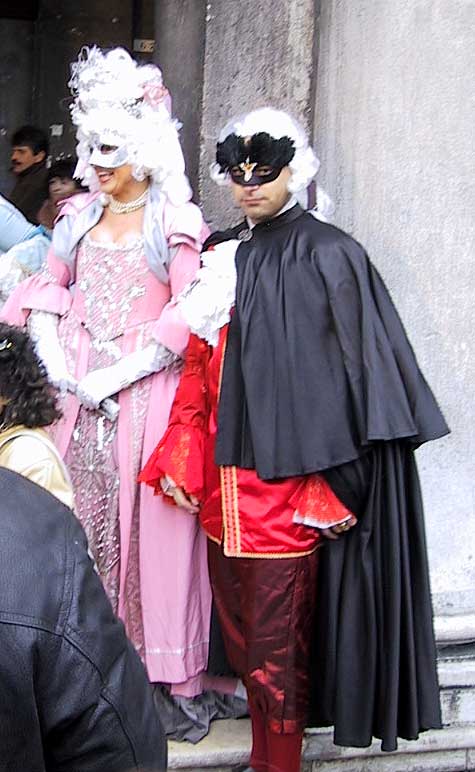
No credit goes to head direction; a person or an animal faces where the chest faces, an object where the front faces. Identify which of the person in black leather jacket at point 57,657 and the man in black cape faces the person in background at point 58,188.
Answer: the person in black leather jacket at point 57,657

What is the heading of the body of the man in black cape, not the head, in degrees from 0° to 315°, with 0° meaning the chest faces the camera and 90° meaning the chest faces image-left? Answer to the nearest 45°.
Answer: approximately 45°

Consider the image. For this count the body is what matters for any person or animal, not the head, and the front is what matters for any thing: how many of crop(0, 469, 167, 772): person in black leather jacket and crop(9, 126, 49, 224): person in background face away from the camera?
1

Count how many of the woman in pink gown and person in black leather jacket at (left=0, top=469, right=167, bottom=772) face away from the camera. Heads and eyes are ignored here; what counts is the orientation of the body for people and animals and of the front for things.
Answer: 1

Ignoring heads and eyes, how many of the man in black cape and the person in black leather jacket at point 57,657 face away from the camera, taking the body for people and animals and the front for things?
1

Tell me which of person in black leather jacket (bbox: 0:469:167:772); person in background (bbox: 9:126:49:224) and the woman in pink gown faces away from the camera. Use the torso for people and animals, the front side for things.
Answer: person in black leather jacket (bbox: 0:469:167:772)

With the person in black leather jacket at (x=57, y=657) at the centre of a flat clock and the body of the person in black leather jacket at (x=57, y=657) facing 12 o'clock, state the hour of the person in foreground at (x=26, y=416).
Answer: the person in foreground at (x=26, y=416) is roughly at 12 o'clock from the person in black leather jacket at (x=57, y=657).

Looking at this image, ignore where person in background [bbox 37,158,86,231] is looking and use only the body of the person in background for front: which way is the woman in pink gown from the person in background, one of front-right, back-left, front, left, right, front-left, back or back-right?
front-left

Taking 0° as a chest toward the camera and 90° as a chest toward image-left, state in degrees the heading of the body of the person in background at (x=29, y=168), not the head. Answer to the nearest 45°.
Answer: approximately 45°

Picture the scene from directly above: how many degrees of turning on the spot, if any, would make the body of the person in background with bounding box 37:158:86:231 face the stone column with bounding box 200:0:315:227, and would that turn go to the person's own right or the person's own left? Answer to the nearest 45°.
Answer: approximately 90° to the person's own left

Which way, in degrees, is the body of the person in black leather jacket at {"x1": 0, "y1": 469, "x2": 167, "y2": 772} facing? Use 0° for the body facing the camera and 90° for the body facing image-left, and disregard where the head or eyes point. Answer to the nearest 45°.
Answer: approximately 180°
